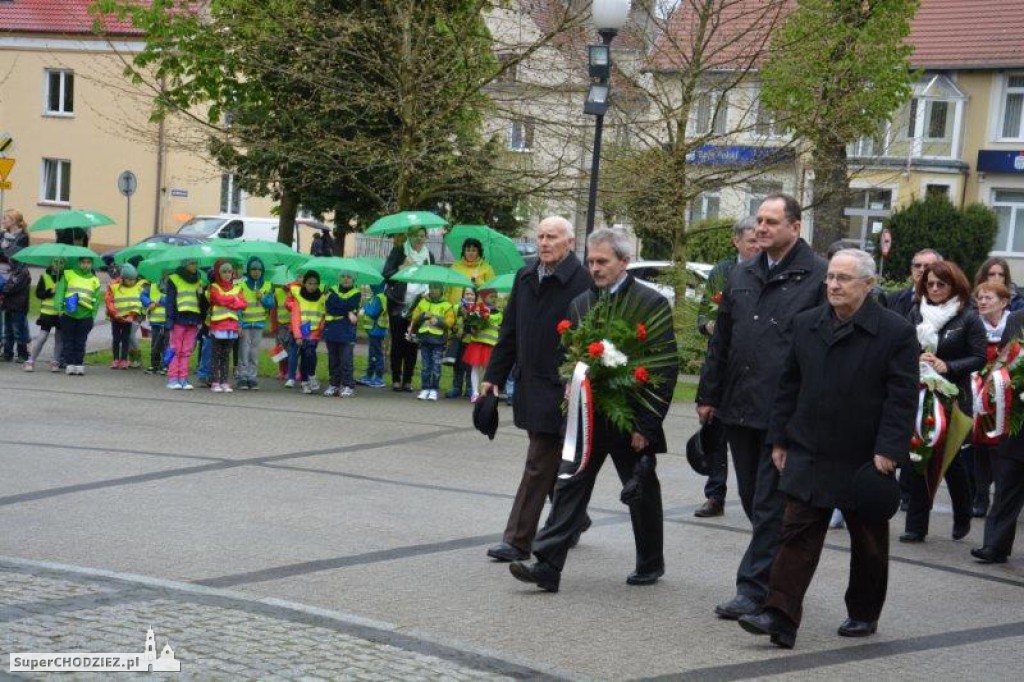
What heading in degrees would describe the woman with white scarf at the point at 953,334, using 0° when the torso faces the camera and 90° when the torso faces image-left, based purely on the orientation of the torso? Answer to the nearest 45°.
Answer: approximately 45°

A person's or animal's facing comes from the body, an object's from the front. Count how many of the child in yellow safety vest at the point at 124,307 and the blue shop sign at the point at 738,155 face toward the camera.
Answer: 2

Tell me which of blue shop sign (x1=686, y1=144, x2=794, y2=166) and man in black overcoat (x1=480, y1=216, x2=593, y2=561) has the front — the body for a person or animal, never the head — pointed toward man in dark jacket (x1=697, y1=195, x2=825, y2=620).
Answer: the blue shop sign

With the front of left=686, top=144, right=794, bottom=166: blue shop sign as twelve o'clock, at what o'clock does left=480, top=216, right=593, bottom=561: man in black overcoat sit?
The man in black overcoat is roughly at 12 o'clock from the blue shop sign.

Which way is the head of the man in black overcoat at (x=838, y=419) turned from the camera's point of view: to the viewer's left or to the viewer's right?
to the viewer's left

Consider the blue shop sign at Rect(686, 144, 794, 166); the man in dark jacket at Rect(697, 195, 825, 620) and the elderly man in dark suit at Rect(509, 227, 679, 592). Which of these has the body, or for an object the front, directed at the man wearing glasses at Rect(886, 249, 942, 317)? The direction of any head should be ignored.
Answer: the blue shop sign
